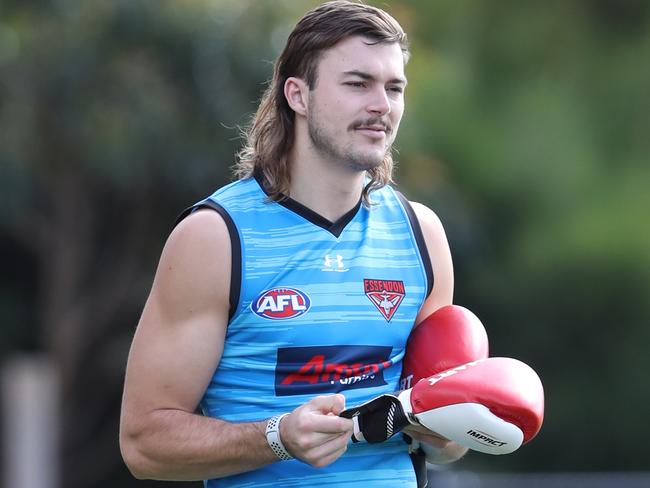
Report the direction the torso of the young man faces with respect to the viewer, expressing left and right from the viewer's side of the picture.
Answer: facing the viewer and to the right of the viewer

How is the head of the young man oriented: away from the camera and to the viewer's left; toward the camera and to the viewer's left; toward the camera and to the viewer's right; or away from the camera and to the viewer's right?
toward the camera and to the viewer's right
